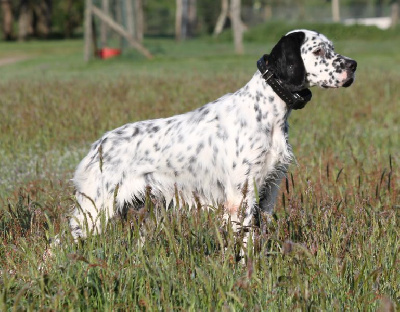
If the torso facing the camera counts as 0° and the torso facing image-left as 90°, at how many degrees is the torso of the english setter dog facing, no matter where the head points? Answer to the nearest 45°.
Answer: approximately 270°

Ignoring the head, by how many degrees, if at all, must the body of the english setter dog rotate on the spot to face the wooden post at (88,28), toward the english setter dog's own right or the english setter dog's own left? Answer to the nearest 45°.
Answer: approximately 90° to the english setter dog's own left

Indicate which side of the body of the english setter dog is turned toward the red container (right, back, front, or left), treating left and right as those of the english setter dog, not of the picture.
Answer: left
